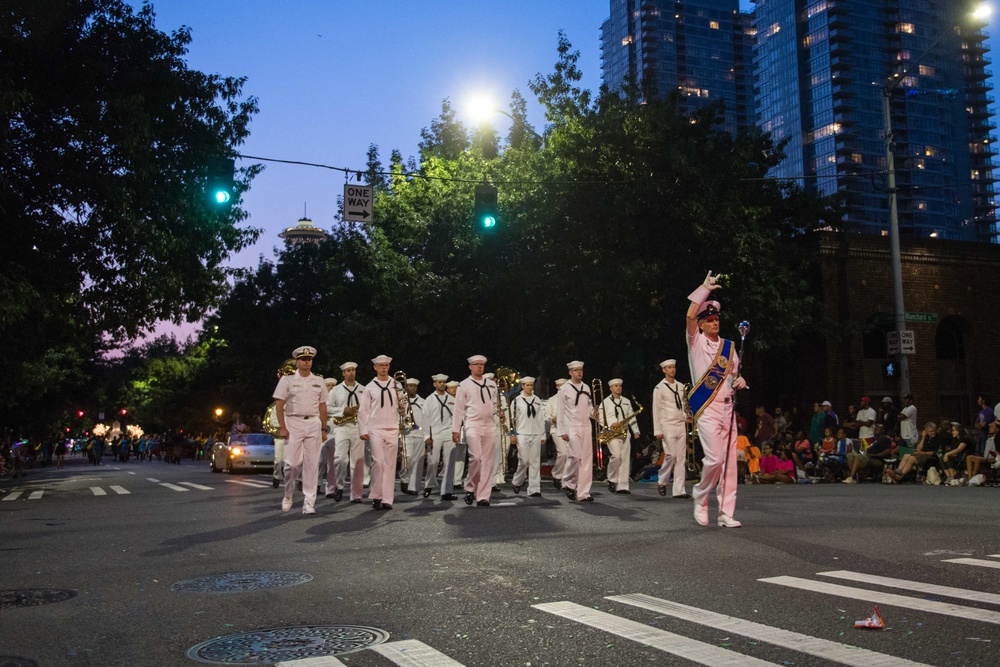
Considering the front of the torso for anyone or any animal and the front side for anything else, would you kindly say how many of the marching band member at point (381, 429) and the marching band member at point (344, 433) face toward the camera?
2

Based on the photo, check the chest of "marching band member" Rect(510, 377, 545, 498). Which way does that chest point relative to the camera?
toward the camera

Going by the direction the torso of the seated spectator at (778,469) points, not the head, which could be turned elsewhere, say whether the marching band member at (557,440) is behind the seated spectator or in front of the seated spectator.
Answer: in front

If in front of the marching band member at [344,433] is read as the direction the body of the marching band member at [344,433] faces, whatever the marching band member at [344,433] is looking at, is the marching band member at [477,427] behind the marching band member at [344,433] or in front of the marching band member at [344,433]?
in front

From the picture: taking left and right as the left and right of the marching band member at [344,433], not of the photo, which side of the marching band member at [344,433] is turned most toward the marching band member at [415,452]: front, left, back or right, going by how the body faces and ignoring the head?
left

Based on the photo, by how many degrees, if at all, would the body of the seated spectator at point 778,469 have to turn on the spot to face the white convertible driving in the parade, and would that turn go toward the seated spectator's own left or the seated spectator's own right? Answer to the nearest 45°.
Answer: approximately 45° to the seated spectator's own right

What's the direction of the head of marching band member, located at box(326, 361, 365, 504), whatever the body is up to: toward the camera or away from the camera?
toward the camera

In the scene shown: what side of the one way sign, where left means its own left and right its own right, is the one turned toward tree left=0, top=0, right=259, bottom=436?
right

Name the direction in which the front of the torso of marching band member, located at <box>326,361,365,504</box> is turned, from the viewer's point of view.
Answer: toward the camera

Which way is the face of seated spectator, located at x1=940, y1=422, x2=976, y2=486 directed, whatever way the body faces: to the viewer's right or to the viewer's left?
to the viewer's left

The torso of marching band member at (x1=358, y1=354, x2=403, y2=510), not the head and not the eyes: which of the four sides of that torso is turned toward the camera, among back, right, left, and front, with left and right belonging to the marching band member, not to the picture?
front

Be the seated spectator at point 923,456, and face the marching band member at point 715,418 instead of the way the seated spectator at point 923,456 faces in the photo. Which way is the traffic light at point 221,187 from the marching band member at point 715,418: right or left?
right

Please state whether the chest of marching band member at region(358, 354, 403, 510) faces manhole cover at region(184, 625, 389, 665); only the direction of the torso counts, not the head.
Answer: yes

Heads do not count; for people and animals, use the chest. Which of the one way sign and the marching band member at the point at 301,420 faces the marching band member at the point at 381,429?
the one way sign
